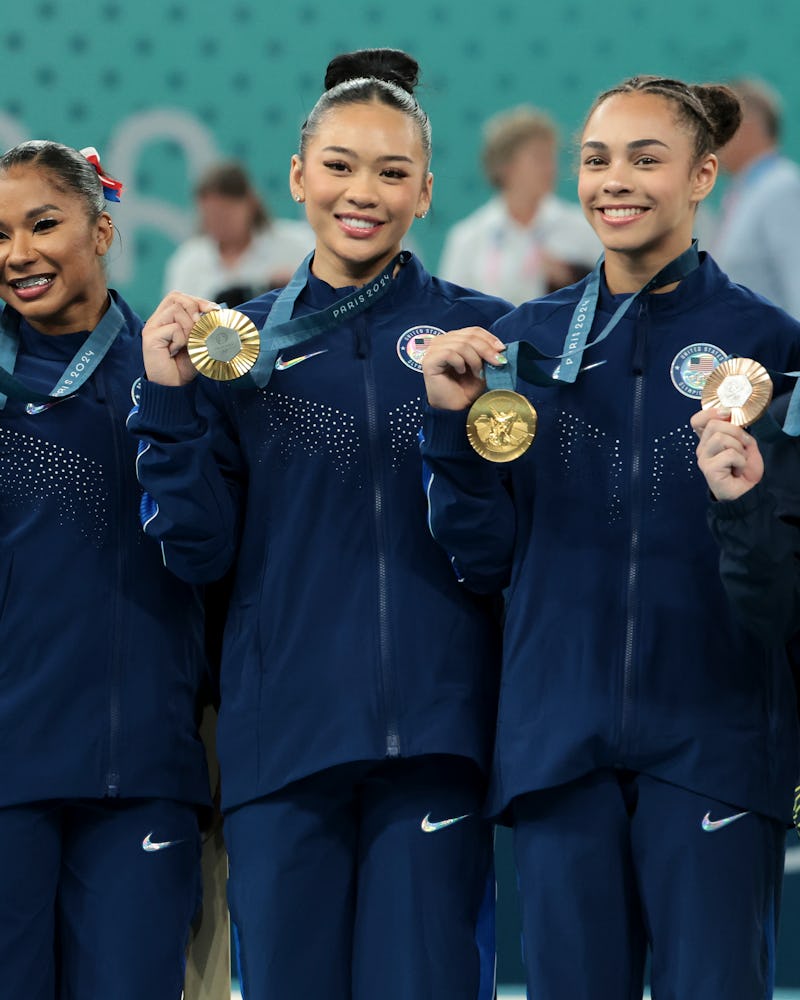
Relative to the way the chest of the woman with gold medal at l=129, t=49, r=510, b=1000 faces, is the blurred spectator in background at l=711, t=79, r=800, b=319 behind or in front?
behind

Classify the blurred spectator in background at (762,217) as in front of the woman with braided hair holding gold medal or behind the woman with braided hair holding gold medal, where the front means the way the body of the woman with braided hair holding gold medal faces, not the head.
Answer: behind

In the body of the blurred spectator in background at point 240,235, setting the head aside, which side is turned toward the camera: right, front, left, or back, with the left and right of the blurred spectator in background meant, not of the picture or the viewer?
front

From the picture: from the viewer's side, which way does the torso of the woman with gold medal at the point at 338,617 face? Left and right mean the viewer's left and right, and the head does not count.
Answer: facing the viewer

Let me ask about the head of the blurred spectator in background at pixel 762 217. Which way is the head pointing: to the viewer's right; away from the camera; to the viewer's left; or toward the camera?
to the viewer's left

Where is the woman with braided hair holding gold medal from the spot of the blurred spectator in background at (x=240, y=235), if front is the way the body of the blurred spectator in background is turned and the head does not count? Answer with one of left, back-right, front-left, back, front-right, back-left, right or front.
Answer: front

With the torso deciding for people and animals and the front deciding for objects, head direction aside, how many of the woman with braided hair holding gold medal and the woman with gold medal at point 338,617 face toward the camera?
2

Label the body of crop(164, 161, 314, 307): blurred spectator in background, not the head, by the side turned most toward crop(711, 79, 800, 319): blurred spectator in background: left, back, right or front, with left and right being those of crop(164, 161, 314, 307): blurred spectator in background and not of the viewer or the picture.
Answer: left

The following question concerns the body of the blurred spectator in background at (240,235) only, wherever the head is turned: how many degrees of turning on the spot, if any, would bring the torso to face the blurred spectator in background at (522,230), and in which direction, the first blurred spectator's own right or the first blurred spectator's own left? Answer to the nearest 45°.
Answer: approximately 90° to the first blurred spectator's own left

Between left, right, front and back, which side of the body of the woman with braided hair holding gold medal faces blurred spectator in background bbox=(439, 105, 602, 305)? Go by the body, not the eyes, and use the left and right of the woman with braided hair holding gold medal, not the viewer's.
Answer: back

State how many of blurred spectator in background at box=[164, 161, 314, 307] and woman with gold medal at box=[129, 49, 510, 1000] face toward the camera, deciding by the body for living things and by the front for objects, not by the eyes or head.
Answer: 2

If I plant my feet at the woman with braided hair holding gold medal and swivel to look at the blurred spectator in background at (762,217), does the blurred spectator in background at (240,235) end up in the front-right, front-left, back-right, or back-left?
front-left

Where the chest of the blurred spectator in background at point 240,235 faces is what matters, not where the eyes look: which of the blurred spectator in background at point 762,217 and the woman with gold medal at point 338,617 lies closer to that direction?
the woman with gold medal
